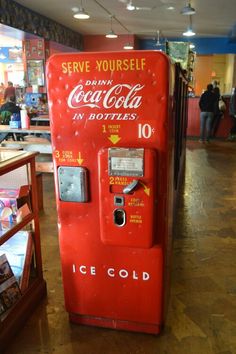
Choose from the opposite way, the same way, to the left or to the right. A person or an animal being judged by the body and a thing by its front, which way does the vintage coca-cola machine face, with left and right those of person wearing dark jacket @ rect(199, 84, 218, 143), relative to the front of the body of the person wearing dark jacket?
the opposite way

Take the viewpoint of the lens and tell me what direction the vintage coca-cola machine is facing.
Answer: facing the viewer

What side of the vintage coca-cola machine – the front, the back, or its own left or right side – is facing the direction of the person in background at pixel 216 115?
back

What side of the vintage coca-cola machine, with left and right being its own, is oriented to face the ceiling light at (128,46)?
back

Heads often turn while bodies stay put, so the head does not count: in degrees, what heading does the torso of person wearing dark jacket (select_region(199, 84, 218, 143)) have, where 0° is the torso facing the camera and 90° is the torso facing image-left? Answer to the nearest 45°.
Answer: approximately 180°

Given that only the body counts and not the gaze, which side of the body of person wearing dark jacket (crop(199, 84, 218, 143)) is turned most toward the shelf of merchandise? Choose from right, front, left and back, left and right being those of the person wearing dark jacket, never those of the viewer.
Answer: back

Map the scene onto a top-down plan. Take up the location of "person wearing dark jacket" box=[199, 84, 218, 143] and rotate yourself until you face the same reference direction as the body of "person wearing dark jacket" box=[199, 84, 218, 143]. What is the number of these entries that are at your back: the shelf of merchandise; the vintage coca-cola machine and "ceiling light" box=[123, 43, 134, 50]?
2

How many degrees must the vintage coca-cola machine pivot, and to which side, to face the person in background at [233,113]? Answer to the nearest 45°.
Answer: approximately 135° to its left

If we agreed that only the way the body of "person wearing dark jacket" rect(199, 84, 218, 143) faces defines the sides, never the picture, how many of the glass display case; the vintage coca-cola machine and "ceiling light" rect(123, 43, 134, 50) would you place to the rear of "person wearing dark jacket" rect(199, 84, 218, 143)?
2

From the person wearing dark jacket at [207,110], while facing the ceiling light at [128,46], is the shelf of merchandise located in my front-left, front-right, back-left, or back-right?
back-left

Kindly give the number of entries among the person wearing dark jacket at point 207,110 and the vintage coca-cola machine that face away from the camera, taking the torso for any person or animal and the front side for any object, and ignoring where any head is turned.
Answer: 1
